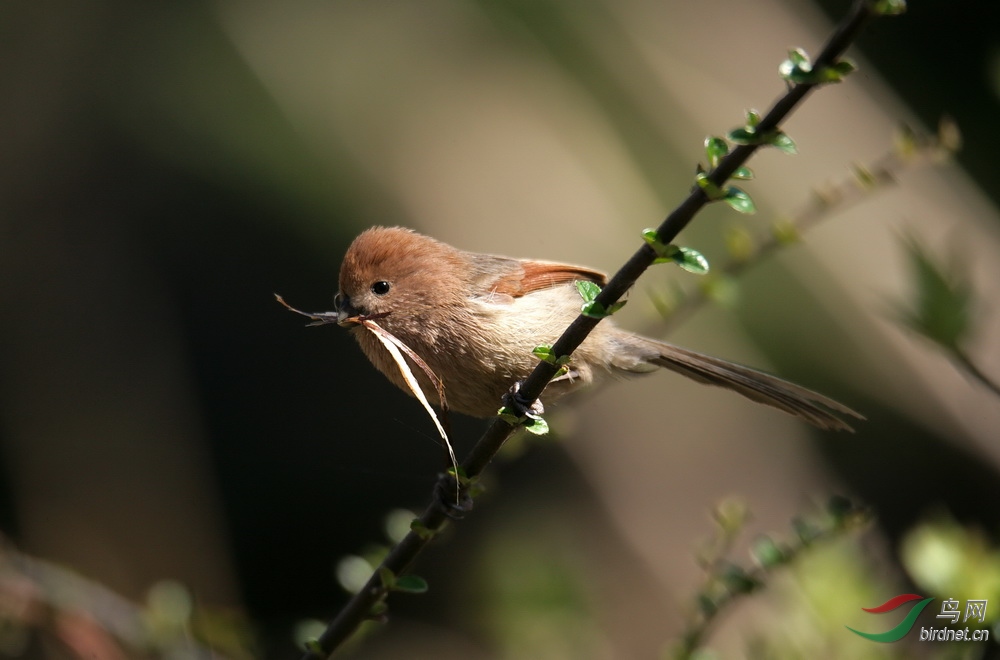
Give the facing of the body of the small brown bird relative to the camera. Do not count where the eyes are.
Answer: to the viewer's left
